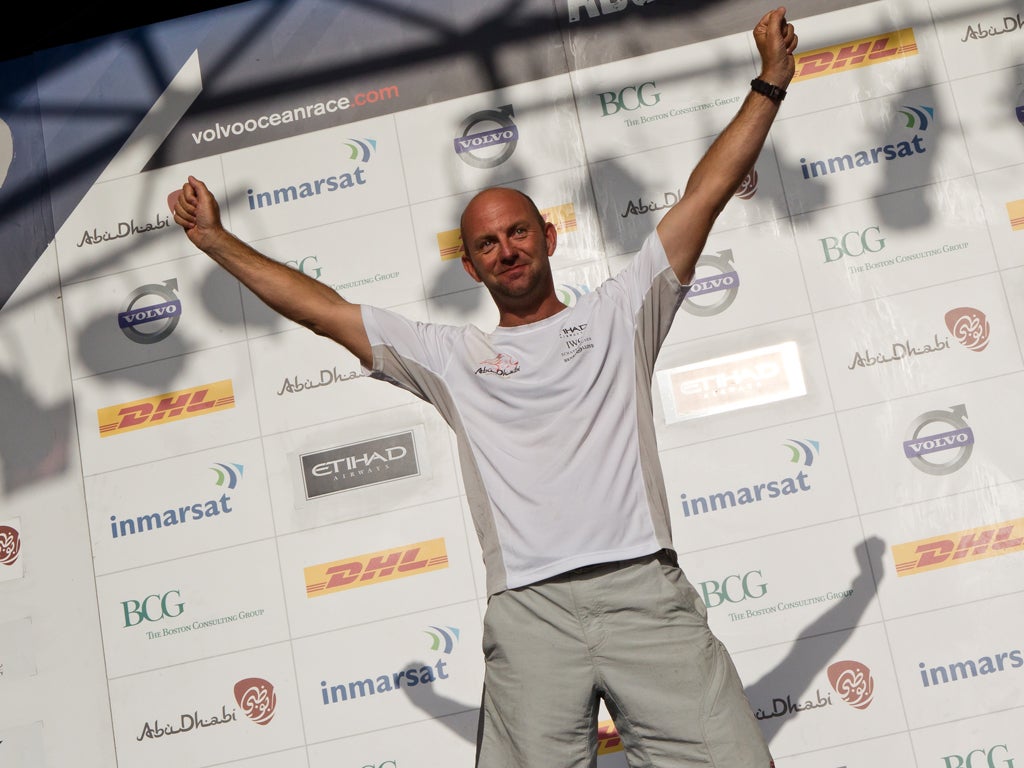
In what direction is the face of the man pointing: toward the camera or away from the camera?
toward the camera

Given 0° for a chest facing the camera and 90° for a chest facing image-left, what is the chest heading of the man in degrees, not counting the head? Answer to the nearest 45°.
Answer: approximately 0°
